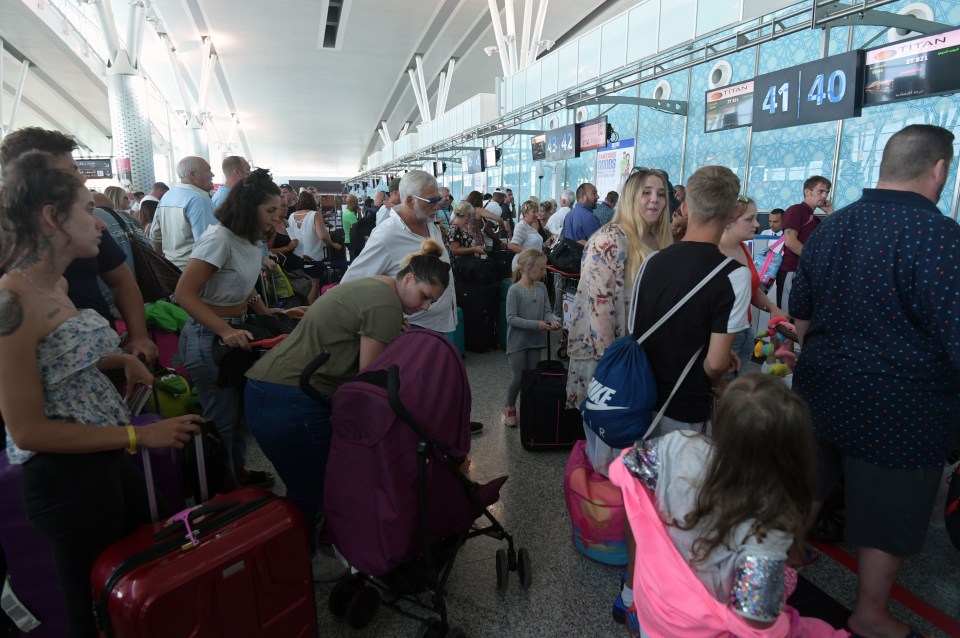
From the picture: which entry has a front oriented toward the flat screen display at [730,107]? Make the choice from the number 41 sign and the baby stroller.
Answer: the baby stroller

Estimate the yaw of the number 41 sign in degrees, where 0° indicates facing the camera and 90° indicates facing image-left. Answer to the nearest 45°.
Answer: approximately 45°

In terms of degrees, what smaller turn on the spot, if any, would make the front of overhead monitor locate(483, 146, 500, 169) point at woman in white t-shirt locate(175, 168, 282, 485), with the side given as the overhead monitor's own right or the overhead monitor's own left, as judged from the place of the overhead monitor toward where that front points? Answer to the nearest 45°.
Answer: approximately 45° to the overhead monitor's own left

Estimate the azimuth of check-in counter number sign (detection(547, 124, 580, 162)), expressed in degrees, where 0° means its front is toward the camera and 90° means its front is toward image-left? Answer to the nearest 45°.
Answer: approximately 45°

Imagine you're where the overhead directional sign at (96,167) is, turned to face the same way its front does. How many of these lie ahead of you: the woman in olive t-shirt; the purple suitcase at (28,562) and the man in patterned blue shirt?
3

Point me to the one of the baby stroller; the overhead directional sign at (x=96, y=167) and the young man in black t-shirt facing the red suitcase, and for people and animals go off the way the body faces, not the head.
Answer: the overhead directional sign

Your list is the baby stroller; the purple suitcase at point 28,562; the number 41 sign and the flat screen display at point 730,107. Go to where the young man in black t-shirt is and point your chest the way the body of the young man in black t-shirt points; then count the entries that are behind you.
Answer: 2

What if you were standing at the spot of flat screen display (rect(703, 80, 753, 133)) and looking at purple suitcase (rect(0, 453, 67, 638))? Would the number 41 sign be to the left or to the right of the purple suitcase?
left

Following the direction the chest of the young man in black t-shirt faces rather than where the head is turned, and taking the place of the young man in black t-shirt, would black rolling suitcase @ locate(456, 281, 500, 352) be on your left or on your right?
on your left

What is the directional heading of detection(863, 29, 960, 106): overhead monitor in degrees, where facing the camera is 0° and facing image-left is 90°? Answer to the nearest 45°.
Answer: approximately 45°

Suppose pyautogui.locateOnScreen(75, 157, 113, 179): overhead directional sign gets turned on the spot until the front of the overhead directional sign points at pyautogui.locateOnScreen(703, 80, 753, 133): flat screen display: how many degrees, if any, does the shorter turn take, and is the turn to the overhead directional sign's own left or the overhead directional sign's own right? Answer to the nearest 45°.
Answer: approximately 45° to the overhead directional sign's own left

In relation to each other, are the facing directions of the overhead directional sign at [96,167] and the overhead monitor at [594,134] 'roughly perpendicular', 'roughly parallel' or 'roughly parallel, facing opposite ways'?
roughly perpendicular
